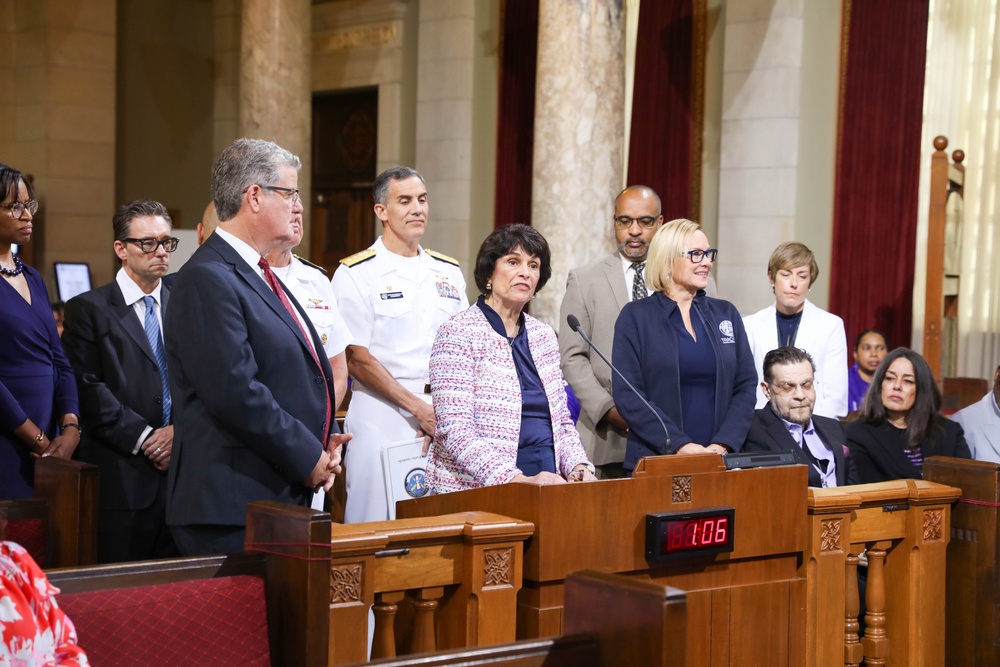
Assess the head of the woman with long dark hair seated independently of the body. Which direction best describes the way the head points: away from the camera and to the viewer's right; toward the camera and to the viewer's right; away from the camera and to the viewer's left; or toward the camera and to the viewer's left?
toward the camera and to the viewer's left

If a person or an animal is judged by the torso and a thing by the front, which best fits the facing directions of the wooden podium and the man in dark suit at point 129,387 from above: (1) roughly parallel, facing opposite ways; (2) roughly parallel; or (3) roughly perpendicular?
roughly parallel

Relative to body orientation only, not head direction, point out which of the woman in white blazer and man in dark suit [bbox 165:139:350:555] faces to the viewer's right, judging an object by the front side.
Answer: the man in dark suit

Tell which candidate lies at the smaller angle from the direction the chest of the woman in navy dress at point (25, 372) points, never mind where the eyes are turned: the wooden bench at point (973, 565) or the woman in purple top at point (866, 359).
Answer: the wooden bench

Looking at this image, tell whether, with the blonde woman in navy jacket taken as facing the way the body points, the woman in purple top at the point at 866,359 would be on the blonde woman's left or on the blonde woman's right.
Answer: on the blonde woman's left

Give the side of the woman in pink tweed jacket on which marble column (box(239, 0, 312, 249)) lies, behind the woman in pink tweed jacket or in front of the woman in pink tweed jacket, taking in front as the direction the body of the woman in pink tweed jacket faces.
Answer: behind

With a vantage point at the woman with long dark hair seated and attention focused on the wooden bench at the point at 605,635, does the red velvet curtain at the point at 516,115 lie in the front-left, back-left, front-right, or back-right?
back-right

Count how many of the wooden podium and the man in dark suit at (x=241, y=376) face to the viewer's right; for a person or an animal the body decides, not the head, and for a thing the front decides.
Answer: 1

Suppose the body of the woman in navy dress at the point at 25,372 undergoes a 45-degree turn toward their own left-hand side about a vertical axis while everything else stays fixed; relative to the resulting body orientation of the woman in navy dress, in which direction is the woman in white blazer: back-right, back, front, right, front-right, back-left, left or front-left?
front

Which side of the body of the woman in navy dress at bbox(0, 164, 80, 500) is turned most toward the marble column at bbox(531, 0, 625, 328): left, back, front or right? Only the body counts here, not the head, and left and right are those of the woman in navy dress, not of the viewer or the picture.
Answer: left
